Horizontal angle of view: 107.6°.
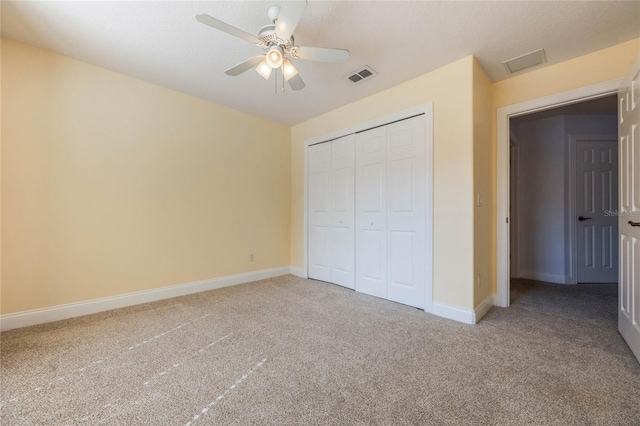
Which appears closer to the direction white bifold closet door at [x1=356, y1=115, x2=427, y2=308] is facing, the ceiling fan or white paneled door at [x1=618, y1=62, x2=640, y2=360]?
the ceiling fan

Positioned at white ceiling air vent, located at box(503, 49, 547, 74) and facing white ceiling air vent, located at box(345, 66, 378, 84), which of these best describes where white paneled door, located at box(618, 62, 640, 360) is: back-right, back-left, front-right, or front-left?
back-left

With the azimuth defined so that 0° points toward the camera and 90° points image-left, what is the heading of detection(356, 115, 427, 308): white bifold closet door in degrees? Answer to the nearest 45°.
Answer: approximately 45°

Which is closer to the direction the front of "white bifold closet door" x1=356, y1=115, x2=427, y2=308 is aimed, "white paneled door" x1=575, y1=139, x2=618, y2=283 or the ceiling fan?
the ceiling fan

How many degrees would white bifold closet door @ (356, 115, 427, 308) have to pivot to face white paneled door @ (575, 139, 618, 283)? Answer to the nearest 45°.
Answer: approximately 180°

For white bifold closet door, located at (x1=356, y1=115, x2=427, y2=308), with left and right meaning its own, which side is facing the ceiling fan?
front
